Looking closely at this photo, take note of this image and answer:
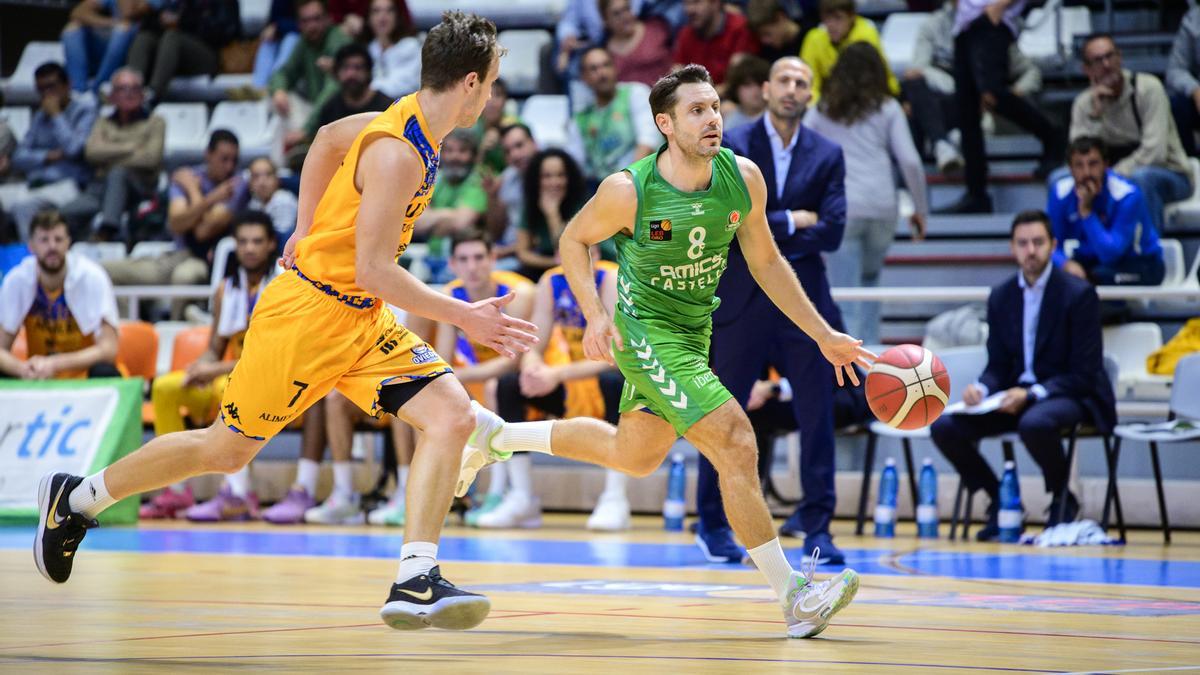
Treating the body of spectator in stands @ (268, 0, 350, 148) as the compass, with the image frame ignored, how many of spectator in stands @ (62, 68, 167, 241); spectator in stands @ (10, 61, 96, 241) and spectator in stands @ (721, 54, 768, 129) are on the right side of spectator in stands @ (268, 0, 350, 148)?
2

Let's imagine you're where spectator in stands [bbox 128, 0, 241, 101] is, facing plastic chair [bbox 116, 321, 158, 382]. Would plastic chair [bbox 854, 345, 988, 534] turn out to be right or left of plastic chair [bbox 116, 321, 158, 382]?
left

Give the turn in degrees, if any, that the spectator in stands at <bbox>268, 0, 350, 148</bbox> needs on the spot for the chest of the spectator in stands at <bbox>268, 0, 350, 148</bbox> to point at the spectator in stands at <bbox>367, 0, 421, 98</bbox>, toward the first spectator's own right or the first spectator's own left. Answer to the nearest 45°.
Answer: approximately 45° to the first spectator's own left

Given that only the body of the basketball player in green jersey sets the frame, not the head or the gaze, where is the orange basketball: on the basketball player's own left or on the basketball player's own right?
on the basketball player's own left

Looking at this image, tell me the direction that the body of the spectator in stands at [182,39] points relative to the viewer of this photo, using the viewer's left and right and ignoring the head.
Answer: facing the viewer and to the left of the viewer

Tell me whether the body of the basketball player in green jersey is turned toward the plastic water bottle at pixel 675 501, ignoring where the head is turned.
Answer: no

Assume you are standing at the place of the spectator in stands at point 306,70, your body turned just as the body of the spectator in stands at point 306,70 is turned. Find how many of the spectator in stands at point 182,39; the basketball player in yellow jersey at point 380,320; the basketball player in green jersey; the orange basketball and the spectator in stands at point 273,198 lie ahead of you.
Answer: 4

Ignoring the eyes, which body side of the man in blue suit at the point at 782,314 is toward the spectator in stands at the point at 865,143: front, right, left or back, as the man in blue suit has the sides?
back

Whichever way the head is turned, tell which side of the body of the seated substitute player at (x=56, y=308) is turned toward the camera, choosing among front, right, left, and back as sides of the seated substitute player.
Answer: front

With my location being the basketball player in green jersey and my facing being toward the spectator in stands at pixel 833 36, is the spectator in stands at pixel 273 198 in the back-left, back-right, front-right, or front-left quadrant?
front-left

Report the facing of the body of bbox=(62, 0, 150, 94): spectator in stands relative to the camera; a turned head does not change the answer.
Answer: toward the camera

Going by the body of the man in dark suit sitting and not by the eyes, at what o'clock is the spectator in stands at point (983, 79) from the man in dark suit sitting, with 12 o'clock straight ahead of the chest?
The spectator in stands is roughly at 4 o'clock from the man in dark suit sitting.

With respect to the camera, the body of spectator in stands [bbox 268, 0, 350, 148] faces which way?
toward the camera

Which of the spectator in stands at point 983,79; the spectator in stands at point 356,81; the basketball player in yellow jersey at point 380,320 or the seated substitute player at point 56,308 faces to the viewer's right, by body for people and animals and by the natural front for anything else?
the basketball player in yellow jersey
